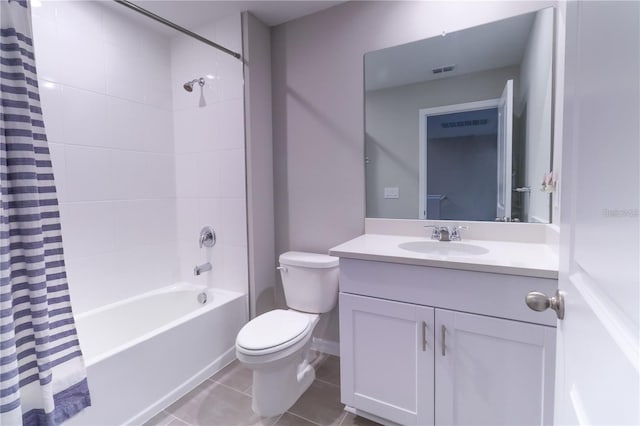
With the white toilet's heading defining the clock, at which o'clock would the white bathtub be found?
The white bathtub is roughly at 2 o'clock from the white toilet.

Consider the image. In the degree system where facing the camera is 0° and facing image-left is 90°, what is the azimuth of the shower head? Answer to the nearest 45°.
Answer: approximately 45°

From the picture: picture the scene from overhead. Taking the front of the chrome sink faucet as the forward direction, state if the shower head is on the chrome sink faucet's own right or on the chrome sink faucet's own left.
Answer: on the chrome sink faucet's own right

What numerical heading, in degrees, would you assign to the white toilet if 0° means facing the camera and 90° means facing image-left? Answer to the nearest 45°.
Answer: approximately 45°
